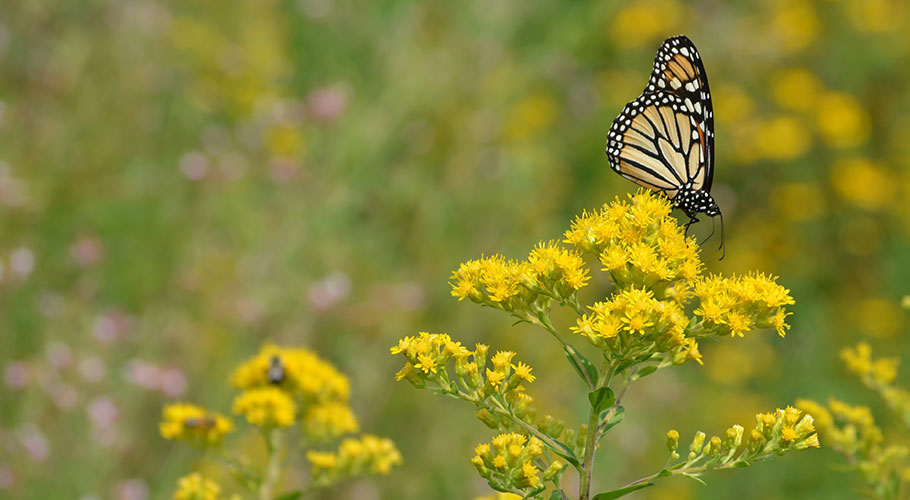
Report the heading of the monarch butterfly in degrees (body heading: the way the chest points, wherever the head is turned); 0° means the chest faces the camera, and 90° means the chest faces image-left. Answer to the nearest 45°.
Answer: approximately 270°

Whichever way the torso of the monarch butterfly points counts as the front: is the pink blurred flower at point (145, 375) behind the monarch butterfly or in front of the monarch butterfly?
behind

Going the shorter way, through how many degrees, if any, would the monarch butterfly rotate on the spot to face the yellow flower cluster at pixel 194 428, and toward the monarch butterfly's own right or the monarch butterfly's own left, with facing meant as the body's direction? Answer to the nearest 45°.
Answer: approximately 180°

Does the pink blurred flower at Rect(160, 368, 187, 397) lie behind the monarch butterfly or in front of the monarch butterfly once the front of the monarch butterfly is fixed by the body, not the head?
behind

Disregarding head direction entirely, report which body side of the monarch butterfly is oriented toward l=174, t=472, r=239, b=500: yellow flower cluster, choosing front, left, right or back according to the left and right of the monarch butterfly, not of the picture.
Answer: back

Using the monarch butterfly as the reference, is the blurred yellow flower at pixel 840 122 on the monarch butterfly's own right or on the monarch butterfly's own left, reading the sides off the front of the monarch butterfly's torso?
on the monarch butterfly's own left
